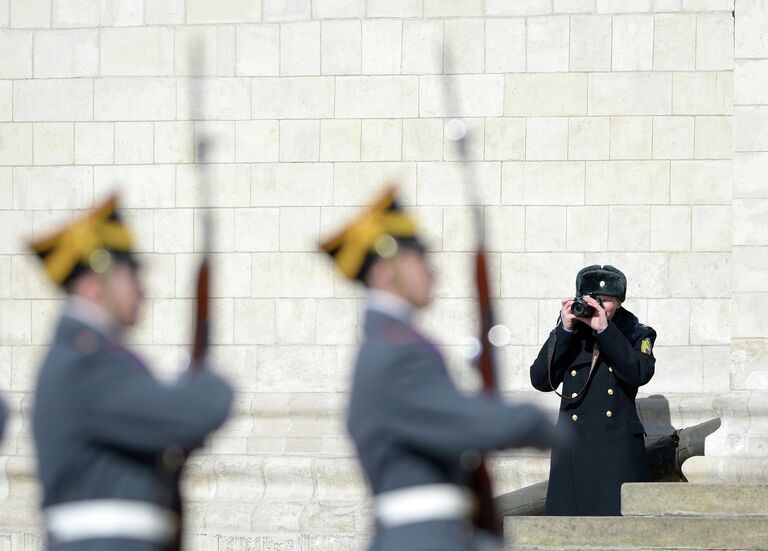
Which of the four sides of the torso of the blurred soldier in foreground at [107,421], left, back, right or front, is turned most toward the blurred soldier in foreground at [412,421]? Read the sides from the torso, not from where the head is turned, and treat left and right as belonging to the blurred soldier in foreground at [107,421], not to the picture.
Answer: front

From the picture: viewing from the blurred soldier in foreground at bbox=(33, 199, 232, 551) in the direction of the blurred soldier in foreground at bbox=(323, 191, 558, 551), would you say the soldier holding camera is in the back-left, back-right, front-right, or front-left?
front-left

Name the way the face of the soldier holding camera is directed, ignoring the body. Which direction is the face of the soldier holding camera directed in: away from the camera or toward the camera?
toward the camera

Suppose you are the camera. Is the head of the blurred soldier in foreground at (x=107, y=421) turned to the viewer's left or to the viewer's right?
to the viewer's right

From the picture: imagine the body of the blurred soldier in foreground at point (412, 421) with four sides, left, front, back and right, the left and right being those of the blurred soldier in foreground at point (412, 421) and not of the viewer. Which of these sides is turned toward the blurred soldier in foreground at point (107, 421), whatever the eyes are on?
back

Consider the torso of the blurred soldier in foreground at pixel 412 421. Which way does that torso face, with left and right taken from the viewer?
facing to the right of the viewer

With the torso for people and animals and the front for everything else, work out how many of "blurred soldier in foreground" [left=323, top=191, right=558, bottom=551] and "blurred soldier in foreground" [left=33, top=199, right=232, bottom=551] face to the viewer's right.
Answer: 2

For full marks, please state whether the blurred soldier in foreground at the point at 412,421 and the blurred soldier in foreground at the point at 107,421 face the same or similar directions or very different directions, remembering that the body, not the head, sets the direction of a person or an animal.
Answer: same or similar directions

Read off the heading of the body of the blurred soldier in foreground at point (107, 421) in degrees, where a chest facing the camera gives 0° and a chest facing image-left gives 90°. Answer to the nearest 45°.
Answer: approximately 270°

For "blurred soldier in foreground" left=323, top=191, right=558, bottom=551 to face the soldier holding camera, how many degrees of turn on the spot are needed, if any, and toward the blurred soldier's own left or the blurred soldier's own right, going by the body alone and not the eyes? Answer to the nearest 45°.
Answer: approximately 90° to the blurred soldier's own left

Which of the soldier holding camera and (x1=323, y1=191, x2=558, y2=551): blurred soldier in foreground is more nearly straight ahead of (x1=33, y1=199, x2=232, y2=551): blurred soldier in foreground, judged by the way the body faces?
the blurred soldier in foreground
